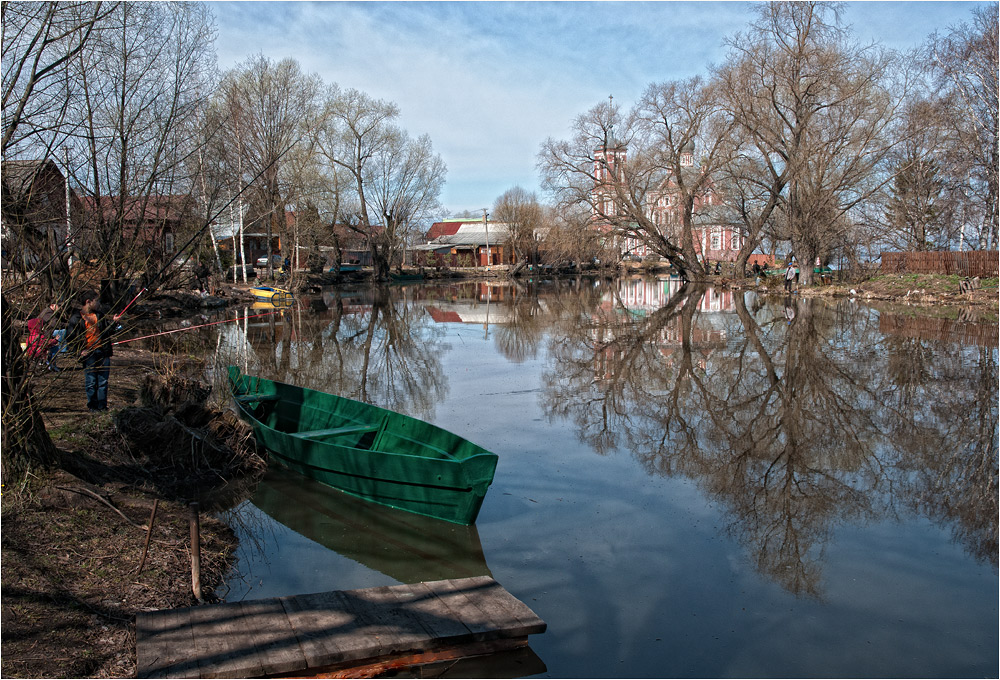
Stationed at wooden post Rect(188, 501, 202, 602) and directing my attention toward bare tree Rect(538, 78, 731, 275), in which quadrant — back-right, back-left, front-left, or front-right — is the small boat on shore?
front-left

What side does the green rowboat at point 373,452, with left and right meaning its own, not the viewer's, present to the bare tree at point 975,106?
right

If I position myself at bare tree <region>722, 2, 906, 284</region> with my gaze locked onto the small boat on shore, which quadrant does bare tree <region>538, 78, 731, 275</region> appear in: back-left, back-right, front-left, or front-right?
front-right

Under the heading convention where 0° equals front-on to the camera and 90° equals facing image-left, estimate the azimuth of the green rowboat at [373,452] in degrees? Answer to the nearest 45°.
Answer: approximately 135°

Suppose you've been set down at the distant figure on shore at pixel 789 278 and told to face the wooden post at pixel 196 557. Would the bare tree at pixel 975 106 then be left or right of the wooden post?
left

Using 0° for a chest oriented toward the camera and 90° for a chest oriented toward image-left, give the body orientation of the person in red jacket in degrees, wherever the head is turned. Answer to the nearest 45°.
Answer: approximately 270°

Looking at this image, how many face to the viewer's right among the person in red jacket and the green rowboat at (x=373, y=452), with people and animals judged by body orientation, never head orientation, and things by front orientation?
1

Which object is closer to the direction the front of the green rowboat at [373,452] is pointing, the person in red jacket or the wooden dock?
the person in red jacket

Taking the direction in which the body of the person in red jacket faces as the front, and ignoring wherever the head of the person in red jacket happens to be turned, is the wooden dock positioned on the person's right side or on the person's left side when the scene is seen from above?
on the person's right side

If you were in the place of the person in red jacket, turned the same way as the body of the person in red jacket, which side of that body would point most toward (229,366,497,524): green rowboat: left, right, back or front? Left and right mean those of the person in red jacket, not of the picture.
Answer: front
